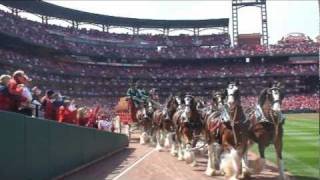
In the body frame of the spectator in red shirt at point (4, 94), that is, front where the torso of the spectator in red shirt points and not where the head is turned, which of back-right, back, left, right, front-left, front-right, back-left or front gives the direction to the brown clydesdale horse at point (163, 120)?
front-left

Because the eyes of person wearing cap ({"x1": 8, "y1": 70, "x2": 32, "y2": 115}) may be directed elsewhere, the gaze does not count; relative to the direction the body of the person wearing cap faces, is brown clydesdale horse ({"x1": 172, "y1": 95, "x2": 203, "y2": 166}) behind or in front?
in front

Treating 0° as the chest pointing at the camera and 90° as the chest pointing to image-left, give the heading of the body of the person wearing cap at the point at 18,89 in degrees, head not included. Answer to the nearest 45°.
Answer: approximately 270°

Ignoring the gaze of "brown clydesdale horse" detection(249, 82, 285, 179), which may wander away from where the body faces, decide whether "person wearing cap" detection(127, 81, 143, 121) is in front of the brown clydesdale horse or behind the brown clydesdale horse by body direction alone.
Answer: behind

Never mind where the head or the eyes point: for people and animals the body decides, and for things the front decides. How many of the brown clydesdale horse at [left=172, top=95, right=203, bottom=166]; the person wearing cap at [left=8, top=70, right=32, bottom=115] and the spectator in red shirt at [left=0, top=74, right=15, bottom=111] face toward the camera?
1

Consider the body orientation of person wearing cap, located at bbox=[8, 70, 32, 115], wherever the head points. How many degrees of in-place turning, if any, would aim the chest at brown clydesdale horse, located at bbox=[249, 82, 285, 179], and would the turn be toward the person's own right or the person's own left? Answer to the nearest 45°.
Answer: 0° — they already face it

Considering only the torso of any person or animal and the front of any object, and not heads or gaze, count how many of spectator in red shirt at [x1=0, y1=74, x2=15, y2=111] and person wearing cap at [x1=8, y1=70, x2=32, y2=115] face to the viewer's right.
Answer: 2

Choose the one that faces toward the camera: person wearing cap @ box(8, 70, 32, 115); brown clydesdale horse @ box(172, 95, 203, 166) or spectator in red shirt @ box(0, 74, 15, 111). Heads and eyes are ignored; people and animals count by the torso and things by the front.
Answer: the brown clydesdale horse

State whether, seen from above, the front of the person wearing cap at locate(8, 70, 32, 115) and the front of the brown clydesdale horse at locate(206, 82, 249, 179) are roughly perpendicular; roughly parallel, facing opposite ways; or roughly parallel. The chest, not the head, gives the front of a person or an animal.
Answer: roughly perpendicular

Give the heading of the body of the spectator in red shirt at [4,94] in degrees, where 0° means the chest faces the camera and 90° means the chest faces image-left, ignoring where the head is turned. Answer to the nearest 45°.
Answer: approximately 270°
